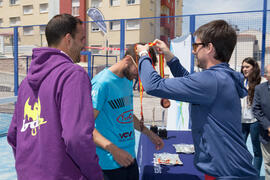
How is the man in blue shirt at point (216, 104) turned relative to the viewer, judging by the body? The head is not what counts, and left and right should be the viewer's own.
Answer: facing to the left of the viewer

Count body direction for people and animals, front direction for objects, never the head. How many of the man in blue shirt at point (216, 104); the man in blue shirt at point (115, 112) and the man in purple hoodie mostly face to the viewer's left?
1

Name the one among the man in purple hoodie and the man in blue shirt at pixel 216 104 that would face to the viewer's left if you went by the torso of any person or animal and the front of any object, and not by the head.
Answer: the man in blue shirt

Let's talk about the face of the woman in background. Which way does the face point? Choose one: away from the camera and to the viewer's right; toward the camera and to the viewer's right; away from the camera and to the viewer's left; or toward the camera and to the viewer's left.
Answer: toward the camera and to the viewer's left

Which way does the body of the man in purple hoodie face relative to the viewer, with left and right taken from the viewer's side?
facing away from the viewer and to the right of the viewer

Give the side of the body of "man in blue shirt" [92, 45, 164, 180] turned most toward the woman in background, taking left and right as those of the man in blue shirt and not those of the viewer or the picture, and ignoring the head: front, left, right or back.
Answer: left

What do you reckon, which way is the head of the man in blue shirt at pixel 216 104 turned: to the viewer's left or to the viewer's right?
to the viewer's left

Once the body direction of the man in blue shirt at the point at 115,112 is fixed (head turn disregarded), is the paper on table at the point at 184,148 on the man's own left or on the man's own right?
on the man's own left

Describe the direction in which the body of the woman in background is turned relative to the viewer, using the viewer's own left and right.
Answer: facing the viewer and to the left of the viewer

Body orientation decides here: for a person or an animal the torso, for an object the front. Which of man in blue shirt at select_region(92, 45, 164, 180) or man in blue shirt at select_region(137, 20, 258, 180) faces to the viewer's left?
man in blue shirt at select_region(137, 20, 258, 180)

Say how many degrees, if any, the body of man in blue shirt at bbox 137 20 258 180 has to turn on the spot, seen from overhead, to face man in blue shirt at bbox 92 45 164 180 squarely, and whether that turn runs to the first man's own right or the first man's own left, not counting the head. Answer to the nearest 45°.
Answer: approximately 45° to the first man's own right

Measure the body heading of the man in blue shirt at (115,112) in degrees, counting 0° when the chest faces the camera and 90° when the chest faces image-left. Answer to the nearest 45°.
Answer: approximately 315°

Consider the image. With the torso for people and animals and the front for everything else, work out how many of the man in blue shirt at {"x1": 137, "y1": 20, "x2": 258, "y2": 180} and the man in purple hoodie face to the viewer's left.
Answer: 1
